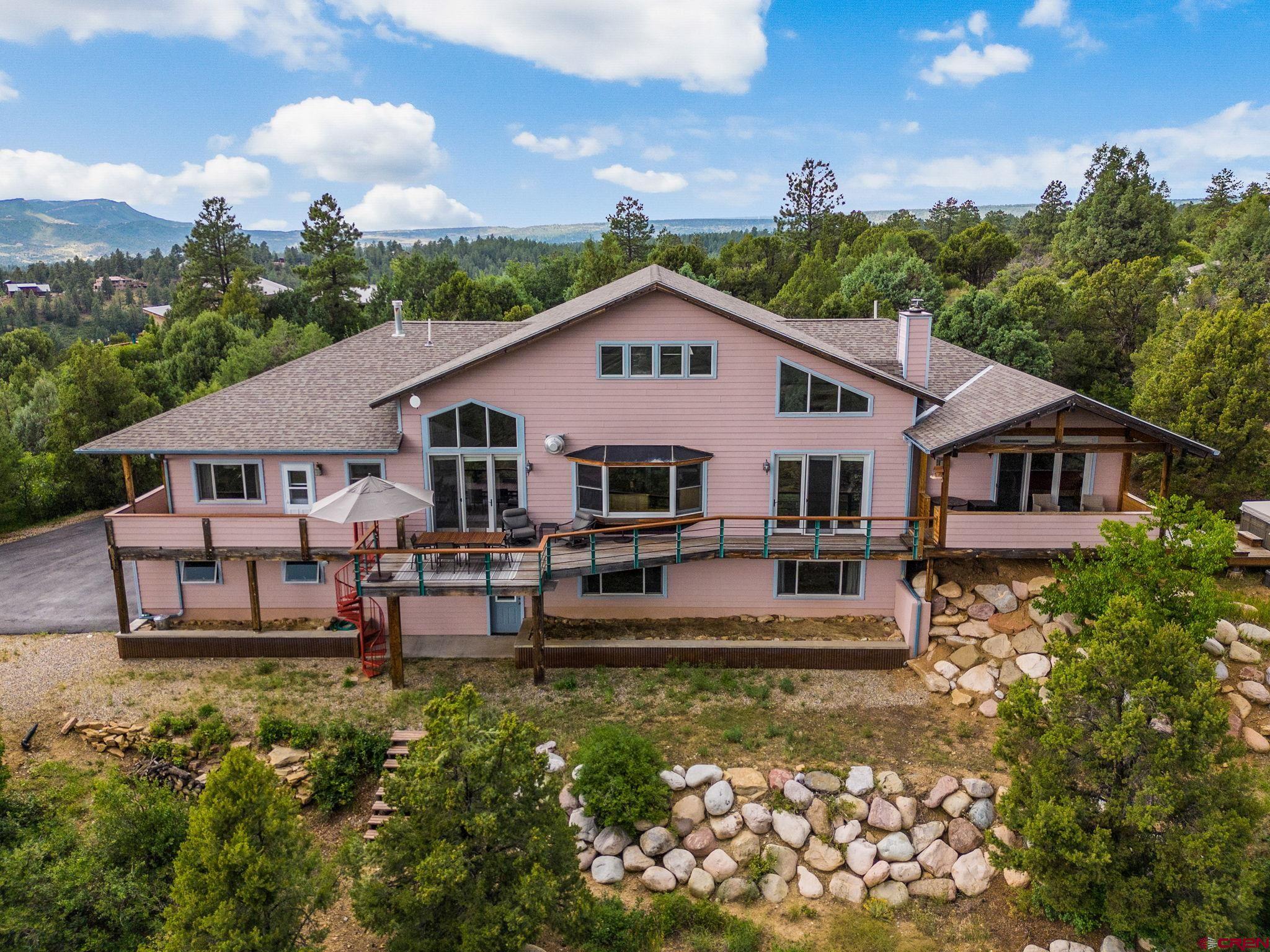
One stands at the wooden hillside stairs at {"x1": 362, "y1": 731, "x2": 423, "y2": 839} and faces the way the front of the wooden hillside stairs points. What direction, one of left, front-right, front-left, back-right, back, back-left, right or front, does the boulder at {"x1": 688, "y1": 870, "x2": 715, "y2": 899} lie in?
front-left

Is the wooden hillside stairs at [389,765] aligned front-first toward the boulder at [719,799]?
no

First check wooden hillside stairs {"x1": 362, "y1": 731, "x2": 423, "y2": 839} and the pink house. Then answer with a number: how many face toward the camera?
2

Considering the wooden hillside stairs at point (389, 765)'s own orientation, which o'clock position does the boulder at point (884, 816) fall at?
The boulder is roughly at 10 o'clock from the wooden hillside stairs.

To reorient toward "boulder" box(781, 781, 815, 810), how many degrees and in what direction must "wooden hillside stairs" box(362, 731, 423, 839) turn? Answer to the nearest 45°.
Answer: approximately 45° to its left

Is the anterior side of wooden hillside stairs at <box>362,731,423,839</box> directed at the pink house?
no

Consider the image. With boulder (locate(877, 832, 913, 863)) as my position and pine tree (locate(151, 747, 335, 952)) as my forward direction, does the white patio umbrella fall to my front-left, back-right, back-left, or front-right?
front-right

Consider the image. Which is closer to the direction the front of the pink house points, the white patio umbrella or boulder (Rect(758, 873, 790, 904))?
the boulder

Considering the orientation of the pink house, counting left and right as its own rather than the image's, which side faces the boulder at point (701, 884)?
front

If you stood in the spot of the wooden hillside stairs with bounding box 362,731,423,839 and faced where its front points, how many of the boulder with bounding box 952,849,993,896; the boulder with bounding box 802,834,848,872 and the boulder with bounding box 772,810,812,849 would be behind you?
0

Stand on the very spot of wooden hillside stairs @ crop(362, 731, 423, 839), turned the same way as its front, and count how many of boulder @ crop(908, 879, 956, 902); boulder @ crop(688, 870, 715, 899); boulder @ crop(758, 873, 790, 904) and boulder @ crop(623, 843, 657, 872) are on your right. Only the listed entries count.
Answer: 0

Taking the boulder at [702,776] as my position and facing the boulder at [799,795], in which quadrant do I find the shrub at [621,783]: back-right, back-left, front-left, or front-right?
back-right

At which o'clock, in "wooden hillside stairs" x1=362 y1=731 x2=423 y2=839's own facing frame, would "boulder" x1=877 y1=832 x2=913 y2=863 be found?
The boulder is roughly at 10 o'clock from the wooden hillside stairs.

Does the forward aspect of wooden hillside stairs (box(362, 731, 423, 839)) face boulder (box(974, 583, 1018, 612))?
no

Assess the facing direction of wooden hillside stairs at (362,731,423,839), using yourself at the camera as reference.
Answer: facing the viewer

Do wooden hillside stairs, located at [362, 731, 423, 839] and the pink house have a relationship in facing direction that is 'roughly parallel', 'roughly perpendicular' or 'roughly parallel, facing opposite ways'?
roughly parallel
